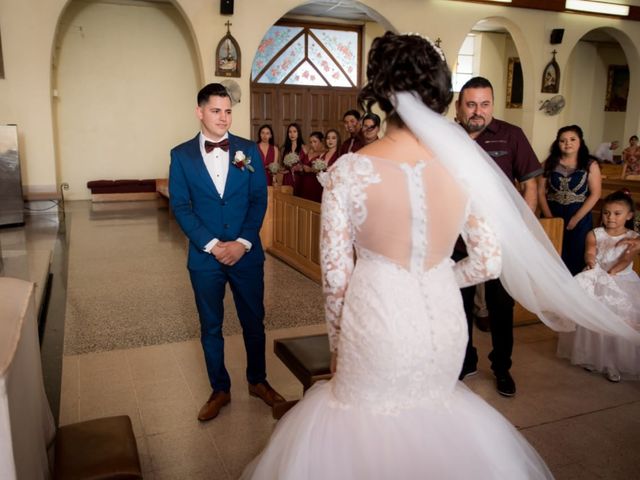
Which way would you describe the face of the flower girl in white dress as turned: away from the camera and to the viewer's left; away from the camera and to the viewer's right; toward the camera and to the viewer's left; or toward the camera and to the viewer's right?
toward the camera and to the viewer's left

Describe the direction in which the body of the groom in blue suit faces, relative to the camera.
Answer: toward the camera

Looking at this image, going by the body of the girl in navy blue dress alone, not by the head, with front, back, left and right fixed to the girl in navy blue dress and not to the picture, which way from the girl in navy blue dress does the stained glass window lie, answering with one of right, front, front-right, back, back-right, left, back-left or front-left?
back-right

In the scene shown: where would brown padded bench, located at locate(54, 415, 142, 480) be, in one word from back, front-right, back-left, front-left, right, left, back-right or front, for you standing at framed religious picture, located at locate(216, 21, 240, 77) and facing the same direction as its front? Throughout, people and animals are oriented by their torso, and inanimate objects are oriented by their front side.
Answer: front

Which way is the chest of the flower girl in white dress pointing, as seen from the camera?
toward the camera

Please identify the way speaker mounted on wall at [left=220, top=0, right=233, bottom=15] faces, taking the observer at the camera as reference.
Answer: facing the viewer

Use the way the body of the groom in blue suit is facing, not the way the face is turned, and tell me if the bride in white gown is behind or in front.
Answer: in front

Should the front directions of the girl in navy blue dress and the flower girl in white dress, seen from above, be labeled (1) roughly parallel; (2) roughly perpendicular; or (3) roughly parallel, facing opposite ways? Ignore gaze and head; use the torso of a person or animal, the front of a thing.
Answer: roughly parallel

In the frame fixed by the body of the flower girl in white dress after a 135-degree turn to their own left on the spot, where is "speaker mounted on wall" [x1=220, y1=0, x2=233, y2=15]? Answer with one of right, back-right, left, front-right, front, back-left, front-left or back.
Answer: left

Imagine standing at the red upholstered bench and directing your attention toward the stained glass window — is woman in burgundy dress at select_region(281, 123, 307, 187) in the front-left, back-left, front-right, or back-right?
front-right

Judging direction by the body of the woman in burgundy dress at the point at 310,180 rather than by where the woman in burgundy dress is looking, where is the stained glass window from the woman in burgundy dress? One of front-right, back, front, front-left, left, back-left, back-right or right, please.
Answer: back-left
